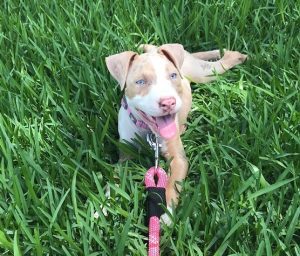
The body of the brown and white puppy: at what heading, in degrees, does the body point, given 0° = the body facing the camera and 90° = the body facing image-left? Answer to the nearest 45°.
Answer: approximately 0°
